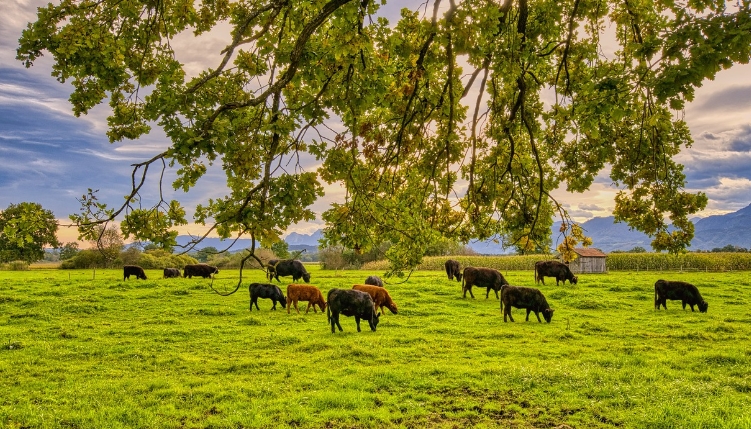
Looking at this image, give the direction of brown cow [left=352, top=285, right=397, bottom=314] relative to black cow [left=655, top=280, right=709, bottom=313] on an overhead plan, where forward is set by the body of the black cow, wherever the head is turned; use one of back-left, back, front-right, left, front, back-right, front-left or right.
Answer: back-right

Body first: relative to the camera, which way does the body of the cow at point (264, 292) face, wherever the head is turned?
to the viewer's right

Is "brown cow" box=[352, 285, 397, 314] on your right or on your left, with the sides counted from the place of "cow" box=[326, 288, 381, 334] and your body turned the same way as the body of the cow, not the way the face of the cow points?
on your left

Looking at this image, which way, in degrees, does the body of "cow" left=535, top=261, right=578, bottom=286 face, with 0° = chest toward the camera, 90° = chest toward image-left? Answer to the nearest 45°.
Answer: approximately 270°

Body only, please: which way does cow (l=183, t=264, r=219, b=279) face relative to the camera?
to the viewer's right

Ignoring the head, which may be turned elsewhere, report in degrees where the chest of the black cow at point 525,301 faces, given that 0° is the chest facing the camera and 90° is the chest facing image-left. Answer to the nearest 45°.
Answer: approximately 270°

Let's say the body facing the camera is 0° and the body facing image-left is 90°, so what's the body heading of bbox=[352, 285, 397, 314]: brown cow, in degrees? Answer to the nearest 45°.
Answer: approximately 270°

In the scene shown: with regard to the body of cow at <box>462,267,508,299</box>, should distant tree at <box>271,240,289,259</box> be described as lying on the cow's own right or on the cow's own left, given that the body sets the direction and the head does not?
on the cow's own left

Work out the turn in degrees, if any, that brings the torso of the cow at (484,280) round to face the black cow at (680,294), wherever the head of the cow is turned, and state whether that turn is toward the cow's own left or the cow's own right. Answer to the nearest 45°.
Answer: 0° — it already faces it

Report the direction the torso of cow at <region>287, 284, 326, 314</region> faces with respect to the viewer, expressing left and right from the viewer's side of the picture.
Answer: facing to the right of the viewer
